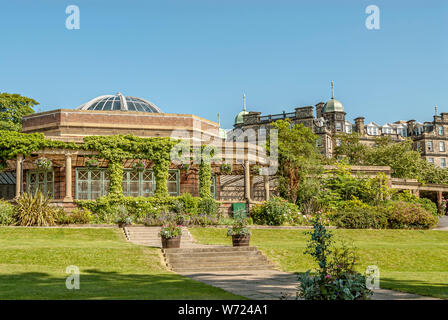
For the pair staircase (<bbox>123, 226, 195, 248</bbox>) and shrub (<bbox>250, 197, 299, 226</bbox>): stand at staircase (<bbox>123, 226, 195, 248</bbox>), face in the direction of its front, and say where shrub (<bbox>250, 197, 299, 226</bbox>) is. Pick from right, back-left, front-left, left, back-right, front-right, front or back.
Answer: back-left

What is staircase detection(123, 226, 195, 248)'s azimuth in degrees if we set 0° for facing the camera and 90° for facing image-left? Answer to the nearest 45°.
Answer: approximately 0°

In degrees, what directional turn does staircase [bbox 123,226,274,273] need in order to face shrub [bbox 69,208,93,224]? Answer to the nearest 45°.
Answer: approximately 135° to its right

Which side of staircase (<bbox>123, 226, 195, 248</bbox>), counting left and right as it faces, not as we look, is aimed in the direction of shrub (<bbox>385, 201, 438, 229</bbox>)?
left

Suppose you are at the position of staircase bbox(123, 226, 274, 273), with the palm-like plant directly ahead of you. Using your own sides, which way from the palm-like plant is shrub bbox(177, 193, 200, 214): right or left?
right

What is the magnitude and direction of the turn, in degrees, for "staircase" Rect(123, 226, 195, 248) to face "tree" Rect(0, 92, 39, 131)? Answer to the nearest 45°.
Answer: approximately 135° to its right

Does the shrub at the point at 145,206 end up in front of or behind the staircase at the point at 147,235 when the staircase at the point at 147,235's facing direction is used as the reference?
behind

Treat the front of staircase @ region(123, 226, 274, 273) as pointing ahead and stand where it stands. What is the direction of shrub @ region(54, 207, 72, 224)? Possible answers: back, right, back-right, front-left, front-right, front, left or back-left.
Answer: back-right

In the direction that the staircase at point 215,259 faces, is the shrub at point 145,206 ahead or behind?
behind

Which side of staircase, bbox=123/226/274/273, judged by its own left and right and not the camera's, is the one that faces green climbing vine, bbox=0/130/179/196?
back
